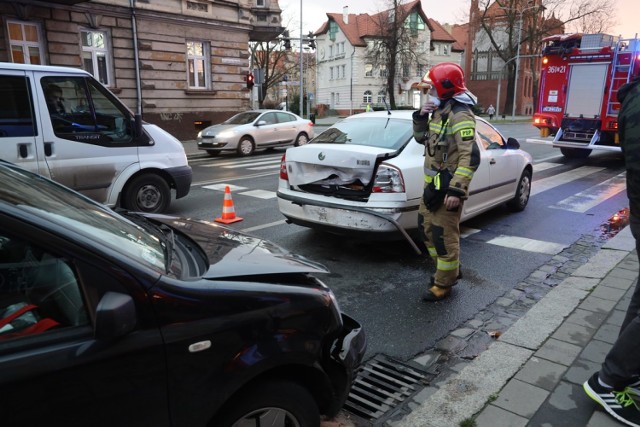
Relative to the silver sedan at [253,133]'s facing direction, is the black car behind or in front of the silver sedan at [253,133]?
in front

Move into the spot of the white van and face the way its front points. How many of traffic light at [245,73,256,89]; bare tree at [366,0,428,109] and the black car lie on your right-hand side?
1

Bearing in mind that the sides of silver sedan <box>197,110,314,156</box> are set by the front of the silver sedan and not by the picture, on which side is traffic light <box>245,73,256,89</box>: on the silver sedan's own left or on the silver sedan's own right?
on the silver sedan's own right

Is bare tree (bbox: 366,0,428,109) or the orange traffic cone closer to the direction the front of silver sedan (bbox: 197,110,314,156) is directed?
the orange traffic cone

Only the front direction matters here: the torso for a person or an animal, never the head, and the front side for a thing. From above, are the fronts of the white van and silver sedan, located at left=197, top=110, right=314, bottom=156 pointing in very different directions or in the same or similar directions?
very different directions

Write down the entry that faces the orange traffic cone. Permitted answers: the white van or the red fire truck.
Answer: the white van

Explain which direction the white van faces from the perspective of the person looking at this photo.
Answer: facing to the right of the viewer

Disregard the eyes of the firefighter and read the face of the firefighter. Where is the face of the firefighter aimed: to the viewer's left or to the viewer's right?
to the viewer's left

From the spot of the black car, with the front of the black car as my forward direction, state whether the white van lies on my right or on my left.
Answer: on my left

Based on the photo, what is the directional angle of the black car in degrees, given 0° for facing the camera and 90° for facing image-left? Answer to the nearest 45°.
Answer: approximately 270°
